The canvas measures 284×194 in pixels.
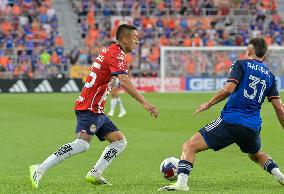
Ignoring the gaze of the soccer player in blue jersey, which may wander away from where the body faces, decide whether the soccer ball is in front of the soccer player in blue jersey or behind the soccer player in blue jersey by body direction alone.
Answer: in front

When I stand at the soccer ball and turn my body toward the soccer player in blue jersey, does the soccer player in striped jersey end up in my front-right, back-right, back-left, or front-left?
back-right

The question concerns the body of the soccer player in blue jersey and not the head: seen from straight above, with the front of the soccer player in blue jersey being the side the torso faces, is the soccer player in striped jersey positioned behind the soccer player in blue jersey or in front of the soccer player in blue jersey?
in front

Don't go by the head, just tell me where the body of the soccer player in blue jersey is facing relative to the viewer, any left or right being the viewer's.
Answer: facing away from the viewer and to the left of the viewer

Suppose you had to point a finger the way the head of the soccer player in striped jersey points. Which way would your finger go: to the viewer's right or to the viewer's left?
to the viewer's right
